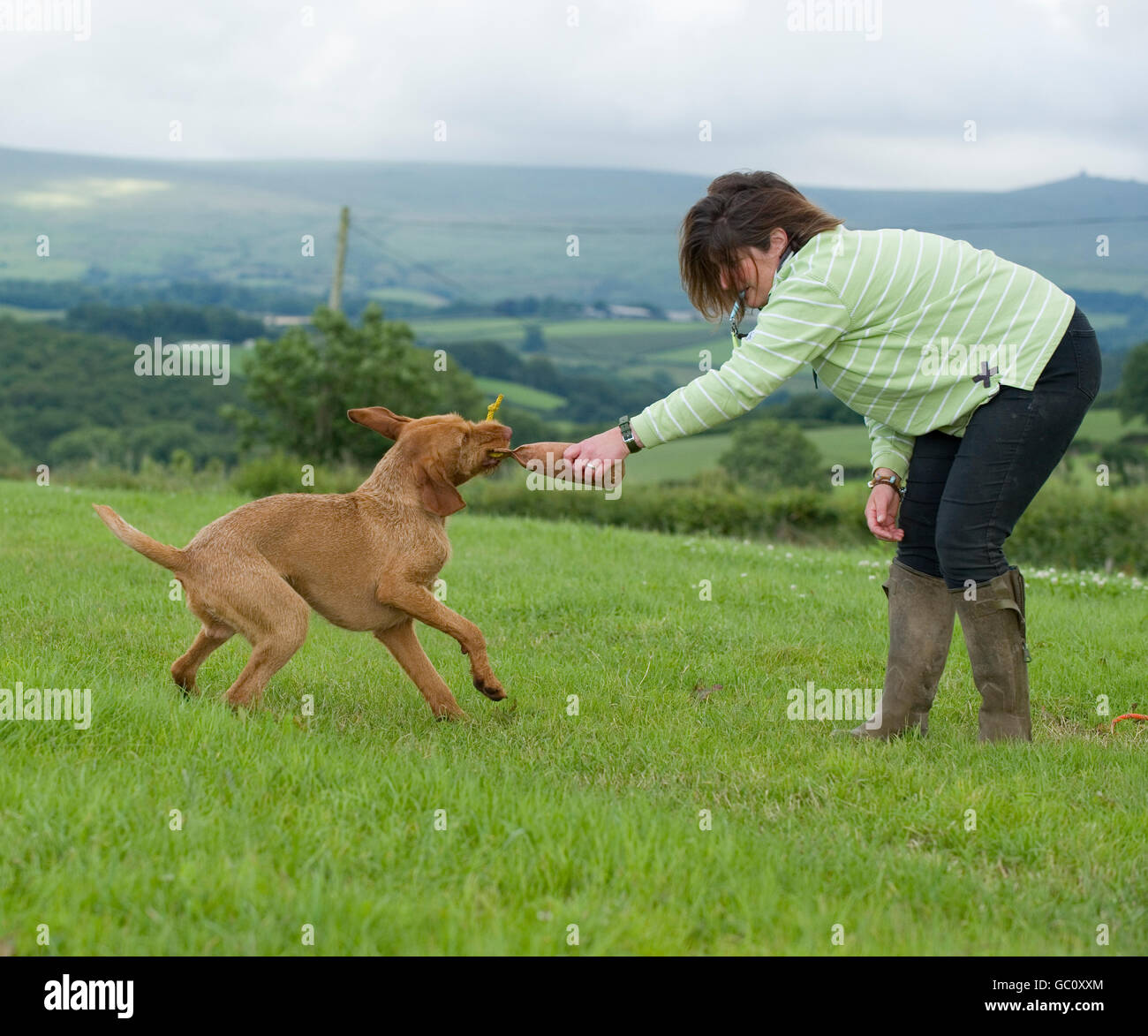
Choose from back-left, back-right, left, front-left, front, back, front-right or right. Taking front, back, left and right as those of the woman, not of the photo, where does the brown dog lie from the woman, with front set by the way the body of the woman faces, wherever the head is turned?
front

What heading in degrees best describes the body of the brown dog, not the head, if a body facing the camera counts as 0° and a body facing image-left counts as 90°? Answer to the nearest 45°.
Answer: approximately 270°

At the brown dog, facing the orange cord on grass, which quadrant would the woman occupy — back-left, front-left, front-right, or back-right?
front-right

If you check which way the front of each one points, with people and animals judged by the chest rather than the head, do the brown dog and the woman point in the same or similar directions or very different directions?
very different directions

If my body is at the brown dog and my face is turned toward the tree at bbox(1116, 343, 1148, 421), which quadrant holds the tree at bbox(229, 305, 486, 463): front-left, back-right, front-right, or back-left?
front-left

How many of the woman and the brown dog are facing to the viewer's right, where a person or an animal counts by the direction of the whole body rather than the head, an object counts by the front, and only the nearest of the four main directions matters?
1

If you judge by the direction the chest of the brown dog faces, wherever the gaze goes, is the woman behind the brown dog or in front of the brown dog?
in front

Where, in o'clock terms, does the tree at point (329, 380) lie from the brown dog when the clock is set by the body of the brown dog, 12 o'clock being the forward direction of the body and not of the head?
The tree is roughly at 9 o'clock from the brown dog.

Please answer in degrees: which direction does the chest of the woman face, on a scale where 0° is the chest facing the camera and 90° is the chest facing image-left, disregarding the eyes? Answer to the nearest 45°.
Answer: approximately 90°
